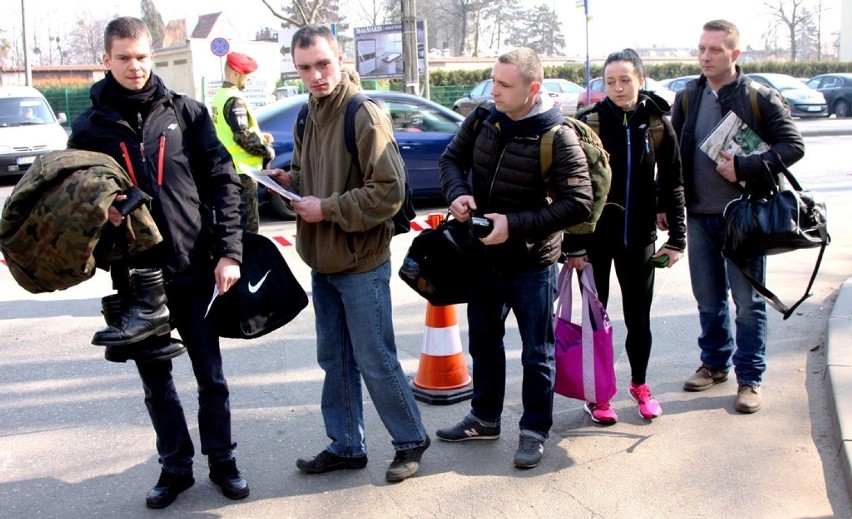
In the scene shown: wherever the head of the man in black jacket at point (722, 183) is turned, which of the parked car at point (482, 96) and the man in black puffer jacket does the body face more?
the man in black puffer jacket

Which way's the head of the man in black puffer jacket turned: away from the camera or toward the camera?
toward the camera

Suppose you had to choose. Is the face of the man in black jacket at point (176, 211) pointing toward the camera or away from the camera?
toward the camera

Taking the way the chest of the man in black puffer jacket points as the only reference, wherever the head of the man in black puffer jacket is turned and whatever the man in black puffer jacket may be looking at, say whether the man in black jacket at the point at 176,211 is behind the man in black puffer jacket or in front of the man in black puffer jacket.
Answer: in front

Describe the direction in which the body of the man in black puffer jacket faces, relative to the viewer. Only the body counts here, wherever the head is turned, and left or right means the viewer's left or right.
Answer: facing the viewer and to the left of the viewer

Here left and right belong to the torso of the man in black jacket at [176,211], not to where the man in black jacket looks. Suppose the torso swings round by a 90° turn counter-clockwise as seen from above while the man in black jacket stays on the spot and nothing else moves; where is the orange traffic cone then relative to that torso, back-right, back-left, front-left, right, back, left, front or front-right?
front-left

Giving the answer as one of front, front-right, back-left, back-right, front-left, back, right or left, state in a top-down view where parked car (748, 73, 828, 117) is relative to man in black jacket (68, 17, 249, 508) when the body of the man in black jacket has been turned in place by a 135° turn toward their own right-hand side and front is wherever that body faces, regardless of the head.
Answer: right

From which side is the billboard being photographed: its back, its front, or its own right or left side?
front

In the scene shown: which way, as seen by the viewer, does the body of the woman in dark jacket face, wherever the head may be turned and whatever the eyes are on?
toward the camera

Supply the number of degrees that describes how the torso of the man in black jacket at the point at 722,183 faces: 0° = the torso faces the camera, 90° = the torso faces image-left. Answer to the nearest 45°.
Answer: approximately 45°

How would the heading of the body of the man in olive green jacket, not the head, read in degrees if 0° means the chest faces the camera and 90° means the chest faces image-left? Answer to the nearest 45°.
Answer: approximately 45°

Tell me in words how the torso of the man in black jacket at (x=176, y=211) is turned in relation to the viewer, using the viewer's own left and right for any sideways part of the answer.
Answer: facing the viewer

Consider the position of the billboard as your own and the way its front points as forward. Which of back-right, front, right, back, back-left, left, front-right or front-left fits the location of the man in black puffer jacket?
front

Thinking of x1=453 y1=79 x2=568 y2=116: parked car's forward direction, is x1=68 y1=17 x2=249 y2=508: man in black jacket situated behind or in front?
in front
